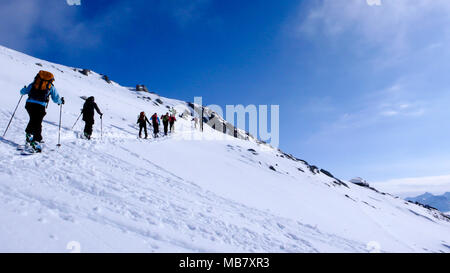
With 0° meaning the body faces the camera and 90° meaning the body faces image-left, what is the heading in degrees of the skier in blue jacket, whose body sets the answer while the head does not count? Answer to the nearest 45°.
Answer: approximately 180°
